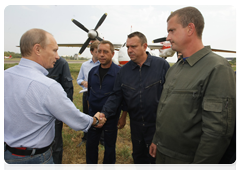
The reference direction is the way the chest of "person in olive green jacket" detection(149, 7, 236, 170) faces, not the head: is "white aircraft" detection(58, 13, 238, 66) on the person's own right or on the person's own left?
on the person's own right

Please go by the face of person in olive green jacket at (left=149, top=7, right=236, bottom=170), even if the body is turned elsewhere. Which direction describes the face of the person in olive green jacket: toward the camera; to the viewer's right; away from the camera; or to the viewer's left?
to the viewer's left

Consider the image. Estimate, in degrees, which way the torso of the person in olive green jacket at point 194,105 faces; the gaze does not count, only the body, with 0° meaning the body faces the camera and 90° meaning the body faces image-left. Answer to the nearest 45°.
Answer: approximately 45°

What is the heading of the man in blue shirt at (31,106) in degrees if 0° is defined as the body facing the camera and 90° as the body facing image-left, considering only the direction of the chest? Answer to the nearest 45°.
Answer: approximately 225°
